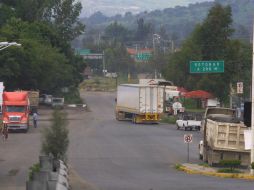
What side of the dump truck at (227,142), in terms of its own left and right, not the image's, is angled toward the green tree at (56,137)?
left

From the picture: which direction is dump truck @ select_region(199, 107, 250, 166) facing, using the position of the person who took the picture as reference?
facing away from the viewer and to the left of the viewer
